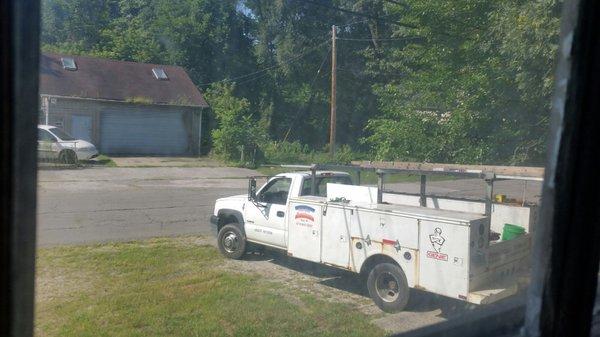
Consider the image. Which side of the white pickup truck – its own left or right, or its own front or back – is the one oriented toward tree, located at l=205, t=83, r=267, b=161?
front

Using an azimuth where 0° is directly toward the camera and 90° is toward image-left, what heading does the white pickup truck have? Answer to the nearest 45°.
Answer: approximately 135°

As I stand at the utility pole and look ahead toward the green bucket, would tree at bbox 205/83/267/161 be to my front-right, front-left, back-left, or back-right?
back-right

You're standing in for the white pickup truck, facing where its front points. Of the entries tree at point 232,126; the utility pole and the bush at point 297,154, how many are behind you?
0

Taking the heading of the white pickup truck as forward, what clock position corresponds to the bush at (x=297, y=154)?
The bush is roughly at 1 o'clock from the white pickup truck.

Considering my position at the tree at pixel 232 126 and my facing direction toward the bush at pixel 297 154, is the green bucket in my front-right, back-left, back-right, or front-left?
front-right
